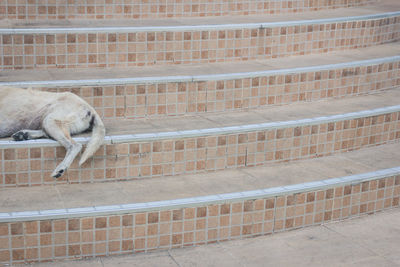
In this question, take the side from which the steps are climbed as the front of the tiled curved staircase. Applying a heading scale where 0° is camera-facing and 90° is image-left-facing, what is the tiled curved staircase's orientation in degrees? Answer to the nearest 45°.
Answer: approximately 0°
